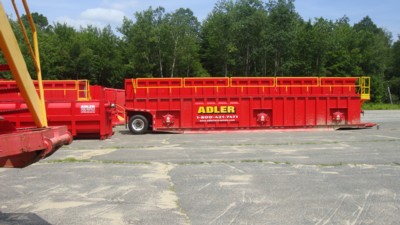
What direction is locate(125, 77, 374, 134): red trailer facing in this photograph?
to the viewer's right

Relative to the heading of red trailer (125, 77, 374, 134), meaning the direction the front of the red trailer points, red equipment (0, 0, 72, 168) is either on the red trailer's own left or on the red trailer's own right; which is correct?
on the red trailer's own right
